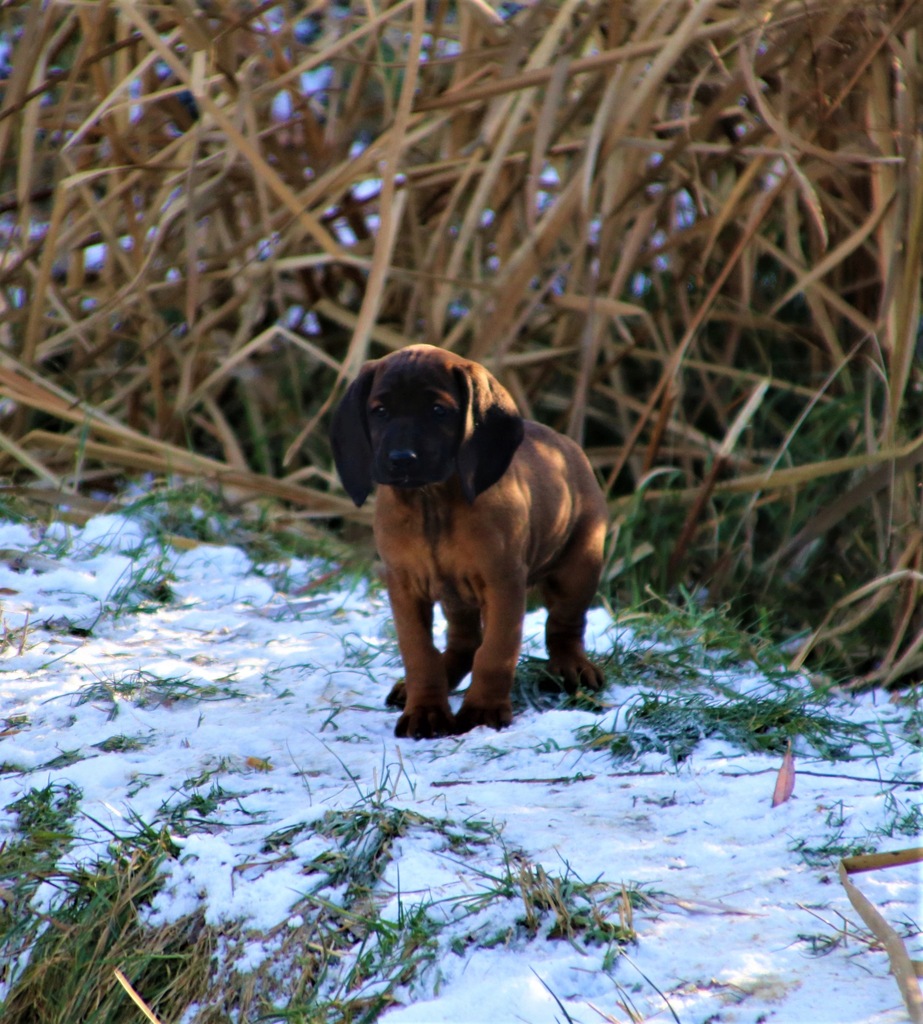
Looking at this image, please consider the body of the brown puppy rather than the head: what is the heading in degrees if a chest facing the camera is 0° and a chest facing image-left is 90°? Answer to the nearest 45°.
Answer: approximately 45°

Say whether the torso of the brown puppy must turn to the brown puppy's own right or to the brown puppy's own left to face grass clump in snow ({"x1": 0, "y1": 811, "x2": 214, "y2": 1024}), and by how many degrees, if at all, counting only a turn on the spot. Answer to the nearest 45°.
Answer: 0° — it already faces it
